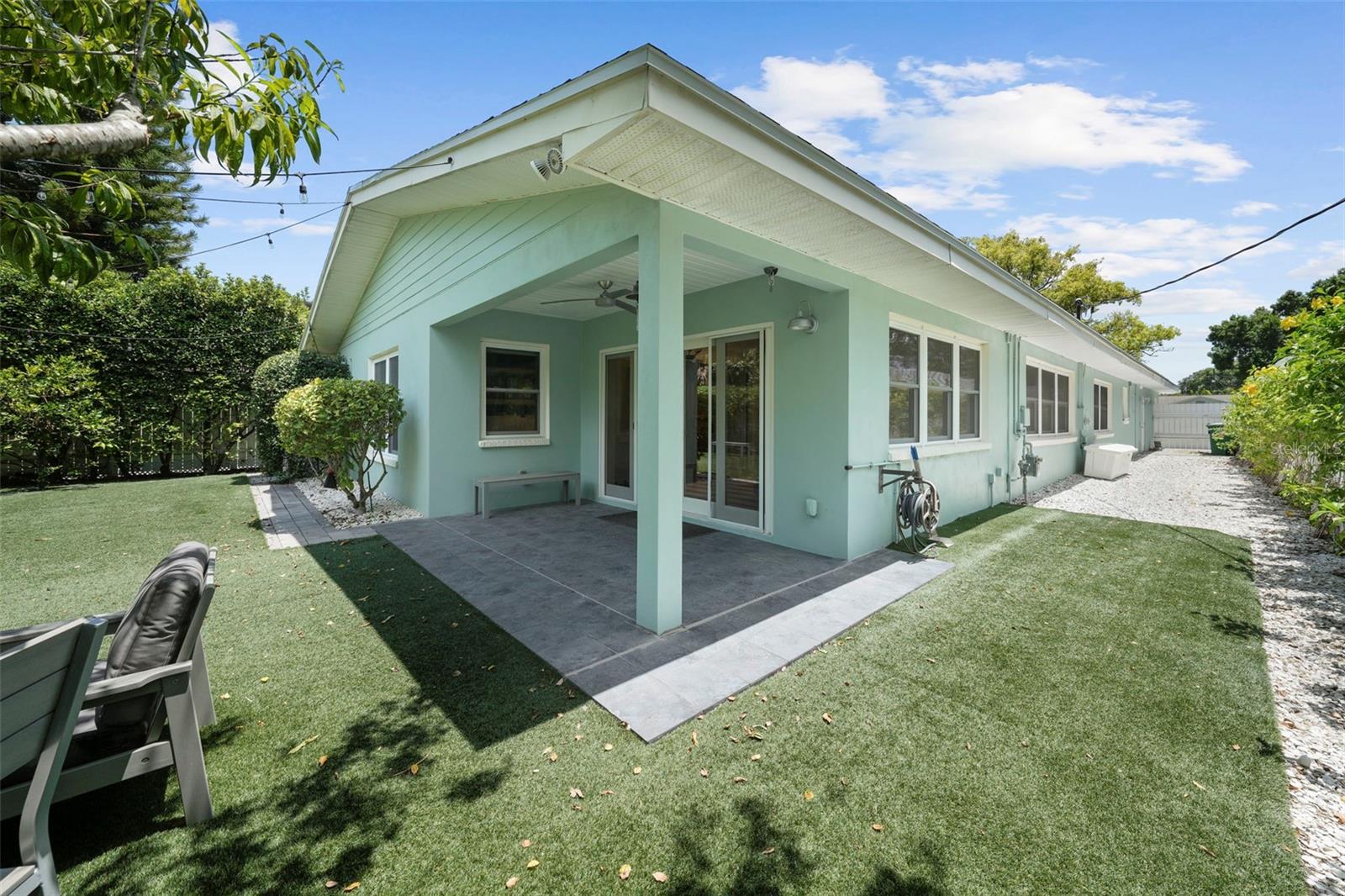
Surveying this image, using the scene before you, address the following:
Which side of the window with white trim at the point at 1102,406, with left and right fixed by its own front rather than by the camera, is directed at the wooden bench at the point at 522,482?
right

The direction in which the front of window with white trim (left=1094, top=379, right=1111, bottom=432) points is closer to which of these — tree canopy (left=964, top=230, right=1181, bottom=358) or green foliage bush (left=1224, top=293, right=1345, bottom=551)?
the green foliage bush

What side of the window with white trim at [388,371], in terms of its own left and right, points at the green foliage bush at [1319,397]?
left

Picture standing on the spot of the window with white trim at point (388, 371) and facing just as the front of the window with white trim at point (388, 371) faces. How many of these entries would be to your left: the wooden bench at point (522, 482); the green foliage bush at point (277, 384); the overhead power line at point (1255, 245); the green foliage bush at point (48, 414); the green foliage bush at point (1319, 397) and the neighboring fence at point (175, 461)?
3

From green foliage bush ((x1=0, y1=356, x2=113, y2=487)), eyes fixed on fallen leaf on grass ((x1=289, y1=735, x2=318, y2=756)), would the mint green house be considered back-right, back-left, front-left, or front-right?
front-left

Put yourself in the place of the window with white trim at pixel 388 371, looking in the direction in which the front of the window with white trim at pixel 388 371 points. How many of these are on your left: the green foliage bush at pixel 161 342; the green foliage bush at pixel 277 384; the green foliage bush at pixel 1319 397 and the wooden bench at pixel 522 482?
2

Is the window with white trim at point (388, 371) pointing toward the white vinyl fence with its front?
no

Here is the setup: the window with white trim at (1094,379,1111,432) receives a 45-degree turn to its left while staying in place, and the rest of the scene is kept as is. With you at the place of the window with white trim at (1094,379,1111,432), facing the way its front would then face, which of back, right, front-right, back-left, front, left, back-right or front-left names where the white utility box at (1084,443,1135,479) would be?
right

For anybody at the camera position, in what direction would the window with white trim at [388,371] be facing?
facing the viewer and to the left of the viewer

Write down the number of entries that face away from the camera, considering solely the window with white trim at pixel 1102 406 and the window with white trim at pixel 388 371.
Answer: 0

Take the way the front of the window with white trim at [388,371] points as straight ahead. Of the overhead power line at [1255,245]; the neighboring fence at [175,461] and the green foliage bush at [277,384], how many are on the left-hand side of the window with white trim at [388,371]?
1

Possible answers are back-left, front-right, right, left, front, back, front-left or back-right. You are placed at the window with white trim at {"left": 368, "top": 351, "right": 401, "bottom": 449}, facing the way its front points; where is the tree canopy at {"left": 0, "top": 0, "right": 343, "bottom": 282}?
front-left
